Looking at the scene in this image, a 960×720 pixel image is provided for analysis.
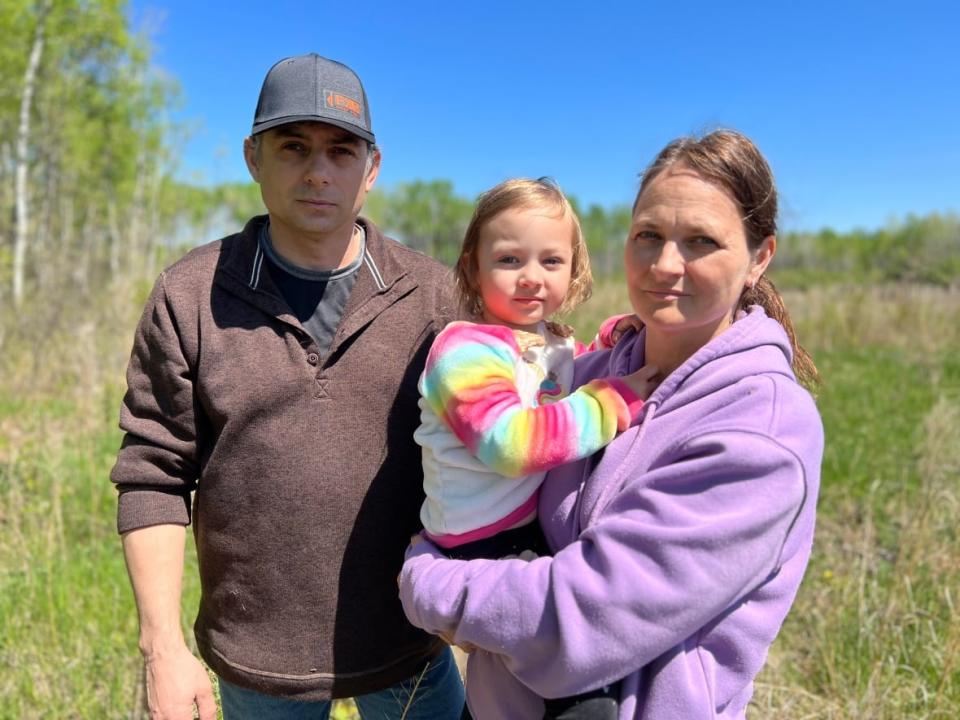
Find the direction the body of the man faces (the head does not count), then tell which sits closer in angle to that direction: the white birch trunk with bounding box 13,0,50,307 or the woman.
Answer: the woman

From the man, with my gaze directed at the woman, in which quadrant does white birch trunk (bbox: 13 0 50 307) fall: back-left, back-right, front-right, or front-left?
back-left

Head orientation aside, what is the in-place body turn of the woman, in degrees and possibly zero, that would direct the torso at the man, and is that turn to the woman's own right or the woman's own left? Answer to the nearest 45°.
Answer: approximately 90° to the woman's own right

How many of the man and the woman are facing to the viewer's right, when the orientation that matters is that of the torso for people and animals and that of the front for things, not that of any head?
0

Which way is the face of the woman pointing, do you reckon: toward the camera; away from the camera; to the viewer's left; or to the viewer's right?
toward the camera

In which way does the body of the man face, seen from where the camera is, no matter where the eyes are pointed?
toward the camera

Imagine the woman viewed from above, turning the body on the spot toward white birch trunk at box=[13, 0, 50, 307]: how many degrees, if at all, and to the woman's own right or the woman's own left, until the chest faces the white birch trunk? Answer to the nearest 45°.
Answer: approximately 90° to the woman's own right

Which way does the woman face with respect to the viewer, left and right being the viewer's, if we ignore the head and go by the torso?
facing the viewer and to the left of the viewer

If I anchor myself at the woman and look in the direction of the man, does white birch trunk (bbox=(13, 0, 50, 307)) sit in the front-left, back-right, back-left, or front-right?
front-right

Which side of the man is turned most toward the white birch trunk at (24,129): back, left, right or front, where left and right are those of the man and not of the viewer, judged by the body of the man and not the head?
back

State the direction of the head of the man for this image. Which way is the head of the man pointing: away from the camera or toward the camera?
toward the camera
